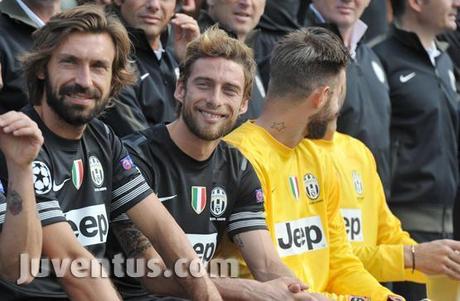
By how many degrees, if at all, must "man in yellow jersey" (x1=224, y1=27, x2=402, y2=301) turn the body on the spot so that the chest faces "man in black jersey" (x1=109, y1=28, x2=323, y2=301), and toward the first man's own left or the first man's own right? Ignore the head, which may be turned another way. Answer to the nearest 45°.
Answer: approximately 90° to the first man's own right

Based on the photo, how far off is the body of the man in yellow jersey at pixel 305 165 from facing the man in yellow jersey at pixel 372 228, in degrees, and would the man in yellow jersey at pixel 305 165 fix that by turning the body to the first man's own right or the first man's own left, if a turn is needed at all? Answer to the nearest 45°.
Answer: approximately 90° to the first man's own left

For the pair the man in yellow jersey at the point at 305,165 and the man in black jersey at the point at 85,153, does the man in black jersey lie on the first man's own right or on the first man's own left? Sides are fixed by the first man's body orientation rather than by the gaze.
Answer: on the first man's own right

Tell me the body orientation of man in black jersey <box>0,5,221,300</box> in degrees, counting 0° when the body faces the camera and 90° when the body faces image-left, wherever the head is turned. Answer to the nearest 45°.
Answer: approximately 315°

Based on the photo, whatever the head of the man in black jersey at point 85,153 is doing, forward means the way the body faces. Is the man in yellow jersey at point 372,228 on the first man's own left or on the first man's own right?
on the first man's own left

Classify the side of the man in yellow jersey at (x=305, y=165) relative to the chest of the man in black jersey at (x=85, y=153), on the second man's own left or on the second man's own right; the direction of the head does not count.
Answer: on the second man's own left
